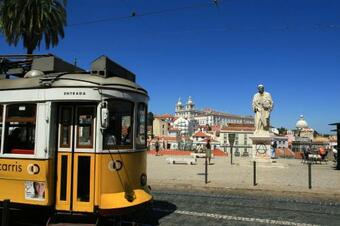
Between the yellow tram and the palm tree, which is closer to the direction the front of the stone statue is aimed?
the yellow tram

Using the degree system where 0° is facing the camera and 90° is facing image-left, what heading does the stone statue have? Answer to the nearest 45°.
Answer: approximately 0°

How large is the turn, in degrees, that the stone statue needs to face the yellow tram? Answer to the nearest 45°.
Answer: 0° — it already faces it

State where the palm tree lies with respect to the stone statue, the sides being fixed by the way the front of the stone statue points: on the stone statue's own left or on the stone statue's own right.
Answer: on the stone statue's own right
